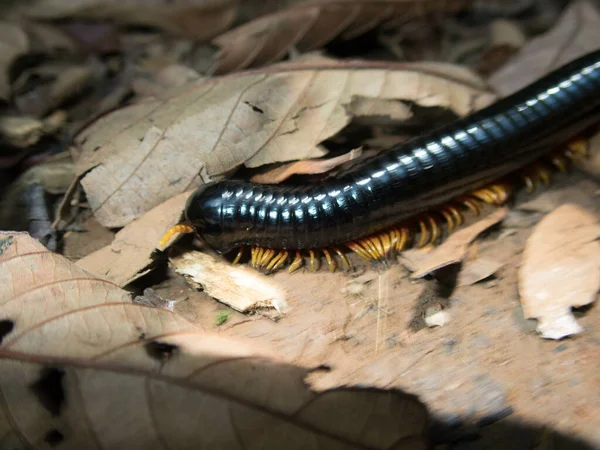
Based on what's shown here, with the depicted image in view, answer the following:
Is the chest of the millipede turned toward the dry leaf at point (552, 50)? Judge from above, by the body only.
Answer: no

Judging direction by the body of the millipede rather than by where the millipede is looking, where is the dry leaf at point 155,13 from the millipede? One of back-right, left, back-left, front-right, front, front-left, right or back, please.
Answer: front-right

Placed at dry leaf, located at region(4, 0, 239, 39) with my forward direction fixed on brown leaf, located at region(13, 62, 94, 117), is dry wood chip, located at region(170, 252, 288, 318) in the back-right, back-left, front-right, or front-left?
front-left

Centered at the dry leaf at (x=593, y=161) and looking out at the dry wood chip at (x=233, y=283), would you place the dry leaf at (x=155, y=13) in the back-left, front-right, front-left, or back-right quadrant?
front-right

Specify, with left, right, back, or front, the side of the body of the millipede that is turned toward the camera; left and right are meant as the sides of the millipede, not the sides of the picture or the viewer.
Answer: left
